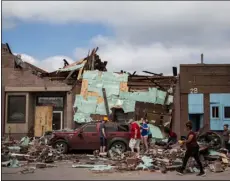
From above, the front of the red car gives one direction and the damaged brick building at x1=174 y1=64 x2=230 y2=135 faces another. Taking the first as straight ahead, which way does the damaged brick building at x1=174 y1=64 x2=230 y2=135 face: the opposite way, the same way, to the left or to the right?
to the left

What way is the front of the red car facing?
to the viewer's left

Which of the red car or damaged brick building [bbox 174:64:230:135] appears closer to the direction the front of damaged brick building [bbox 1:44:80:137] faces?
the red car

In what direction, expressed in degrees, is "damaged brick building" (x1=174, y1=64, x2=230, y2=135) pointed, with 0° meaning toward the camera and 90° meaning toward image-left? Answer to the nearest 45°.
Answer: approximately 0°

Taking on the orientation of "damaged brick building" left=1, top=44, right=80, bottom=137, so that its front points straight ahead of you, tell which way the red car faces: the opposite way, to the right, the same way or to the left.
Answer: to the right

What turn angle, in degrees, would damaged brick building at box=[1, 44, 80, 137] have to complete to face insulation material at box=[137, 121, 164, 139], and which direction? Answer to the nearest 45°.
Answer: approximately 90° to its left

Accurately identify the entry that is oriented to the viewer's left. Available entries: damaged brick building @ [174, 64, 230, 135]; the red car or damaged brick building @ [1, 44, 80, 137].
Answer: the red car

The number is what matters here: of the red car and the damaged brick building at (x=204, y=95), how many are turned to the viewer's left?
1
